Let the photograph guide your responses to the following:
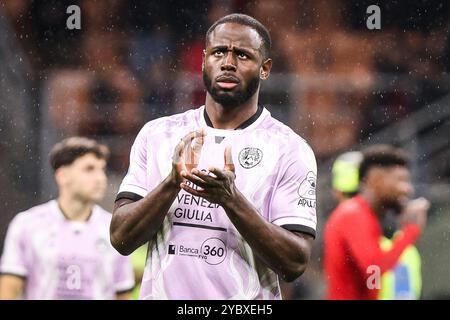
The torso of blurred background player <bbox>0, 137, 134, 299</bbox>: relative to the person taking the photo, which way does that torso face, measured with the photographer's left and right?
facing the viewer and to the right of the viewer

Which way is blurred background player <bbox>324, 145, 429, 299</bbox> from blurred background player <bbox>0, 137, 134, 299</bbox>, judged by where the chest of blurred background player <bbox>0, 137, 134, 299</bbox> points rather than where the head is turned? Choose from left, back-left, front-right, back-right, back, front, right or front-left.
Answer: front-left

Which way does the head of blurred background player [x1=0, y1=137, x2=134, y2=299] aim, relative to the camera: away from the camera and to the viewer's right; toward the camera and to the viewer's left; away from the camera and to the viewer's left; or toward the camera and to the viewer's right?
toward the camera and to the viewer's right
